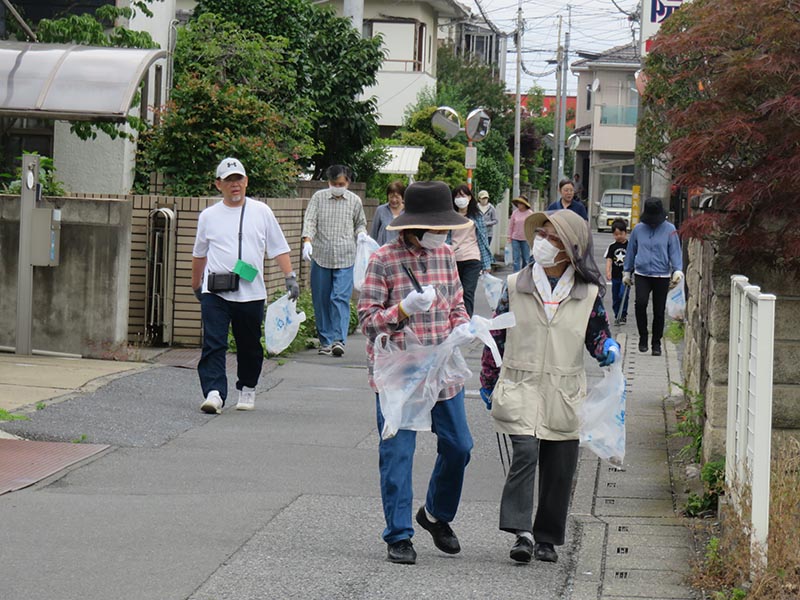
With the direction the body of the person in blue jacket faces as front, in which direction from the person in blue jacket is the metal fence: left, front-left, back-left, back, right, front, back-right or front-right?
front

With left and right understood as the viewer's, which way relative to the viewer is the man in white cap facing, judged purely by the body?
facing the viewer

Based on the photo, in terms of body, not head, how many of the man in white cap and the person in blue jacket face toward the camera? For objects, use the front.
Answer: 2

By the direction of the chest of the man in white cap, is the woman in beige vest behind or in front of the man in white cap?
in front

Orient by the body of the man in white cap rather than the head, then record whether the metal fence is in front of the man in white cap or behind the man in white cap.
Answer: in front

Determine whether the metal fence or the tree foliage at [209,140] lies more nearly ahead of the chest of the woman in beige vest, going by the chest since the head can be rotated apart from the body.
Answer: the metal fence

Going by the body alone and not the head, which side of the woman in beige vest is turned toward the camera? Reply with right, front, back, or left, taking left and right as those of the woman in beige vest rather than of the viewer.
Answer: front

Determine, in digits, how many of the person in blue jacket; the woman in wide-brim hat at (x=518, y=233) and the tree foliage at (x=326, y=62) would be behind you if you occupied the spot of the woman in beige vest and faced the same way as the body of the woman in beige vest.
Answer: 3

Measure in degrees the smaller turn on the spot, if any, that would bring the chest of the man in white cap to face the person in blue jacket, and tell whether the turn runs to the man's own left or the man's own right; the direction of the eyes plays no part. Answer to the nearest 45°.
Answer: approximately 135° to the man's own left

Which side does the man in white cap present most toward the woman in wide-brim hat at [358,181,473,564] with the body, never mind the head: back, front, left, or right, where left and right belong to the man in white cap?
front

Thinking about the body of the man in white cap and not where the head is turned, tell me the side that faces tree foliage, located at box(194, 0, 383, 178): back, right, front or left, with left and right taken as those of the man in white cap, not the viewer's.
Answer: back

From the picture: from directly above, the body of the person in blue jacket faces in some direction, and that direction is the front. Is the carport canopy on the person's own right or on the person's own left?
on the person's own right

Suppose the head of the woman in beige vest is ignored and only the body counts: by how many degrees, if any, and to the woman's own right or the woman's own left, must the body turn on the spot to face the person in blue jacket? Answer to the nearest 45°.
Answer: approximately 180°
